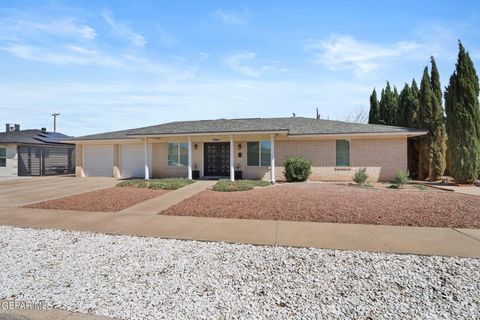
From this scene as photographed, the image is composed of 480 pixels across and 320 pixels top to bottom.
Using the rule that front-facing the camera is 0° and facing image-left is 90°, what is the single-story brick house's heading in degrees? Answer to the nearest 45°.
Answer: approximately 0°

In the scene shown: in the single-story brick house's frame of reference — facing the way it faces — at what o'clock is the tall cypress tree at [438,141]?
The tall cypress tree is roughly at 9 o'clock from the single-story brick house.

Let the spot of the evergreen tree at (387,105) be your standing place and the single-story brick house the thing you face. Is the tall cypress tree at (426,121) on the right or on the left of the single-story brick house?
left

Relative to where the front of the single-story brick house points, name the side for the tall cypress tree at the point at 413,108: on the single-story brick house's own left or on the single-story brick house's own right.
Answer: on the single-story brick house's own left

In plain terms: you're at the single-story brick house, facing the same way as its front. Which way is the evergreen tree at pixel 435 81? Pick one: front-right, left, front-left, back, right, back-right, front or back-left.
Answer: left

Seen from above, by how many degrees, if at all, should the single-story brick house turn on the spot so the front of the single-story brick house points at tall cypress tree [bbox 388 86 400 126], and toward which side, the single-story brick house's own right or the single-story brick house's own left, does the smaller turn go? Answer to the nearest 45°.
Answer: approximately 135° to the single-story brick house's own left

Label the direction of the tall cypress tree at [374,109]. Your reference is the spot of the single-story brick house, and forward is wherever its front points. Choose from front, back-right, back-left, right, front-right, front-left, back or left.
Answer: back-left

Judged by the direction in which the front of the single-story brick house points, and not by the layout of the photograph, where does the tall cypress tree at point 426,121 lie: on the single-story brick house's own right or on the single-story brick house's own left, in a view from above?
on the single-story brick house's own left

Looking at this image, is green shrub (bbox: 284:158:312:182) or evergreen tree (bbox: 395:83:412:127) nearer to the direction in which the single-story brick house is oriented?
the green shrub

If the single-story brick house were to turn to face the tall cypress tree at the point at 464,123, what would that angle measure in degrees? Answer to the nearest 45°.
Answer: approximately 90° to its left

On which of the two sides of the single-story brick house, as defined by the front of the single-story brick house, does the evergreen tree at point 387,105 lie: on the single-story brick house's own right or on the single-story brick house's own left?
on the single-story brick house's own left
